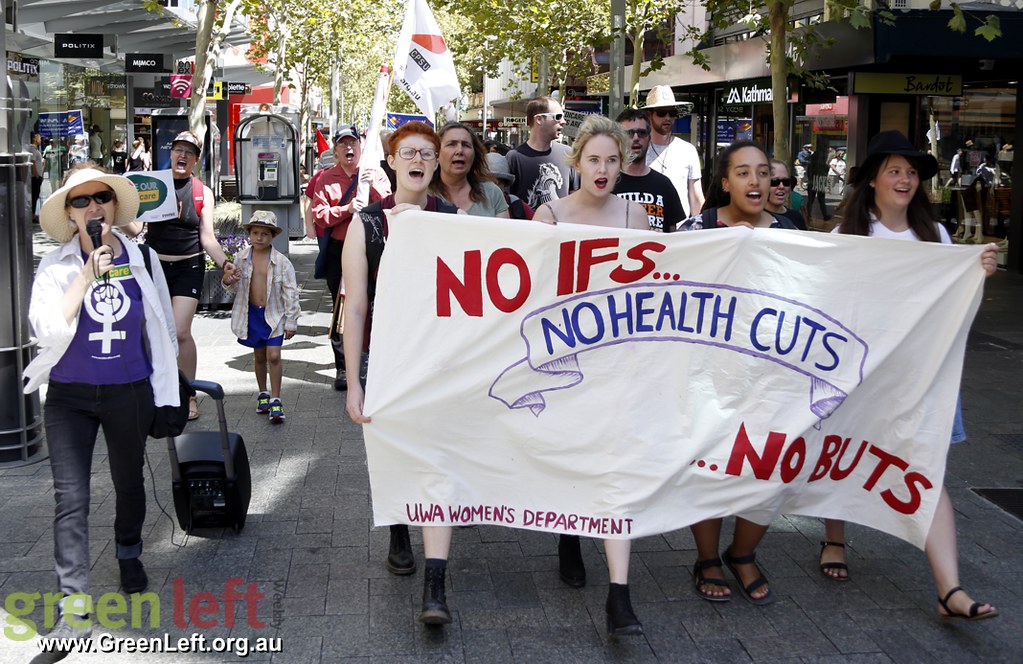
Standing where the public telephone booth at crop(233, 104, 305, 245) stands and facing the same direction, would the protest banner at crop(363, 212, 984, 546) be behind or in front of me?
in front

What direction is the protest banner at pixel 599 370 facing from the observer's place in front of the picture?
facing the viewer

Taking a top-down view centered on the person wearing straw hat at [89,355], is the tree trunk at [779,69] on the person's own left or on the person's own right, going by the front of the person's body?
on the person's own left

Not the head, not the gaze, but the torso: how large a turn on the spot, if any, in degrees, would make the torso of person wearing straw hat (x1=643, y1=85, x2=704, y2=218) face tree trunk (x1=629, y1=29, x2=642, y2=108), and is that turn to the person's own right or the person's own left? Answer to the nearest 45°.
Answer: approximately 180°

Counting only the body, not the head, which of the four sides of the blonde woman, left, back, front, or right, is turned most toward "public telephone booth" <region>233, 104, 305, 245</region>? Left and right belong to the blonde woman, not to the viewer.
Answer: back

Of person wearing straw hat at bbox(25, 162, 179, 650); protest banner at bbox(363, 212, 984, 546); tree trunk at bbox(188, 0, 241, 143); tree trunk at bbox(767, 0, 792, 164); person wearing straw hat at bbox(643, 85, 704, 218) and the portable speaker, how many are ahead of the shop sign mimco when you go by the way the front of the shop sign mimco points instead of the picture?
6

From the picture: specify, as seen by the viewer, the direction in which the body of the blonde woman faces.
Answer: toward the camera

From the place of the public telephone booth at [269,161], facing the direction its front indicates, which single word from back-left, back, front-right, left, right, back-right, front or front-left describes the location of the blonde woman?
front

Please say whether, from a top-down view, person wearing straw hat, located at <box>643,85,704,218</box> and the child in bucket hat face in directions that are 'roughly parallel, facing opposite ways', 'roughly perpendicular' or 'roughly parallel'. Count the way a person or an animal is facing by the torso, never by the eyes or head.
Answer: roughly parallel

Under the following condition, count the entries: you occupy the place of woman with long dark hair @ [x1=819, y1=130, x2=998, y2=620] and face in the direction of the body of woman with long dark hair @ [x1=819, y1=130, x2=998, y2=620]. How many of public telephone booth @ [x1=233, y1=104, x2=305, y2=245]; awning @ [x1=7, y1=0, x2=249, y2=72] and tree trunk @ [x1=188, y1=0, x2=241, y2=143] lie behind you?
3

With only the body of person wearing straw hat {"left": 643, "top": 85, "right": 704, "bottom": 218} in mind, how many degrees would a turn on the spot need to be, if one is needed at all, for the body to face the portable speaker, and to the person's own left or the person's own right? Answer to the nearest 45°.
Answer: approximately 45° to the person's own right

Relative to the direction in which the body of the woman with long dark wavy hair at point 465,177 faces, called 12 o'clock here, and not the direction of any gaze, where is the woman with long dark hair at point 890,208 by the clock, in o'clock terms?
the woman with long dark hair at point 890,208 is roughly at 10 o'clock from the woman with long dark wavy hair at point 465,177.

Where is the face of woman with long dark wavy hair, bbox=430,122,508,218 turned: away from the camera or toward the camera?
toward the camera

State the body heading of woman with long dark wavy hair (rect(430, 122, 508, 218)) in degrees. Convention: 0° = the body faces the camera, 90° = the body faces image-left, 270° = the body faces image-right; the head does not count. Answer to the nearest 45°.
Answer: approximately 0°

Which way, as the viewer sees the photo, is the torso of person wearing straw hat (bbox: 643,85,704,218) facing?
toward the camera

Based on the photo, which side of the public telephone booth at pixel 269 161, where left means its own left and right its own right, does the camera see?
front
